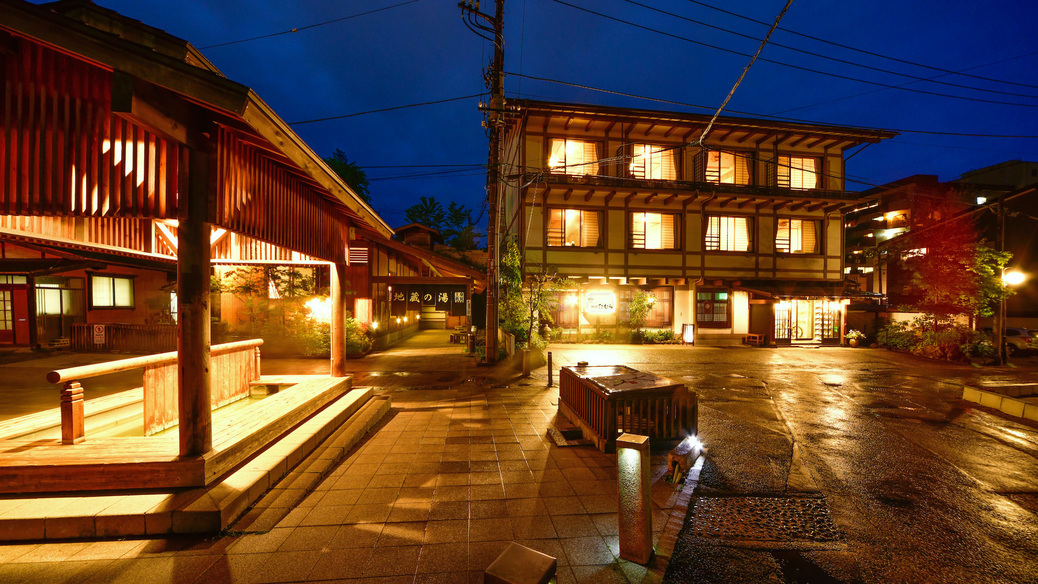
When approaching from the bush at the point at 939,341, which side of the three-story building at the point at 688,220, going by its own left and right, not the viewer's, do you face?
left

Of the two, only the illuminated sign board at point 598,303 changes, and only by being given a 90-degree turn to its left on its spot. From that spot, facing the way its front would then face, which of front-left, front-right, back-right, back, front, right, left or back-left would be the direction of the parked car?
front

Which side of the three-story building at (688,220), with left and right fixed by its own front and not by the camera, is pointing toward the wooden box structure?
front

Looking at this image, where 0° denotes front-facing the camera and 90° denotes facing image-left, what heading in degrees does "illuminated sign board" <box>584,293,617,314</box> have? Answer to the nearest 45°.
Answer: approximately 0°

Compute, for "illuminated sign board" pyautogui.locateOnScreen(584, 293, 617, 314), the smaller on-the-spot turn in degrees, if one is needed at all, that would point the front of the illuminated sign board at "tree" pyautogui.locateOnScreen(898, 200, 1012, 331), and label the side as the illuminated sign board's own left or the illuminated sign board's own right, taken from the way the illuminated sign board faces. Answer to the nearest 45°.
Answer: approximately 90° to the illuminated sign board's own left

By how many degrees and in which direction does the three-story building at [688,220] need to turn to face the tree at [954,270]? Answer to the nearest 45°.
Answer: approximately 90° to its left

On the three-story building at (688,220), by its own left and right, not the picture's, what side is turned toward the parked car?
left

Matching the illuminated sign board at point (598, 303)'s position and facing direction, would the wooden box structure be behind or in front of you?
in front

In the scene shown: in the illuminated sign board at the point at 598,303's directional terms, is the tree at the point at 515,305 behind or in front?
in front
